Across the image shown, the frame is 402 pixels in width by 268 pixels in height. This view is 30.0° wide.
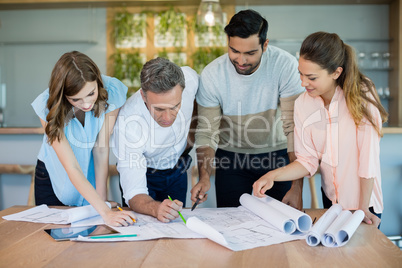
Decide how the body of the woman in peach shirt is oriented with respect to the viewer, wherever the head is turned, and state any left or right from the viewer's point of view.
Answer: facing the viewer and to the left of the viewer

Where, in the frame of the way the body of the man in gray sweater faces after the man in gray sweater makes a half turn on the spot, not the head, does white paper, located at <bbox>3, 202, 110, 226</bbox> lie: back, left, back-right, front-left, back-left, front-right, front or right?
back-left

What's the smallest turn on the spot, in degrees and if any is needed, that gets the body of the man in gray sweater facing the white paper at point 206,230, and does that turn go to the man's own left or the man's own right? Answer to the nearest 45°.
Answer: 0° — they already face it

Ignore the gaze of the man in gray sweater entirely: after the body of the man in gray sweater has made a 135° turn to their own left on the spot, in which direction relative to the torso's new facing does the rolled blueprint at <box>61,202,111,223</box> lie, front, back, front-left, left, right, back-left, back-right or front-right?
back

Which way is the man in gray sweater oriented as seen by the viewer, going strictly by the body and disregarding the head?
toward the camera

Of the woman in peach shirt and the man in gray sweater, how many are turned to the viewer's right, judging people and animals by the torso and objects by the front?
0

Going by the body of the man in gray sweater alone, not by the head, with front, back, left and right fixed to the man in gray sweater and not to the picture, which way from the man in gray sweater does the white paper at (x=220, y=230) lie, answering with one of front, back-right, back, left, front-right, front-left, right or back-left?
front
